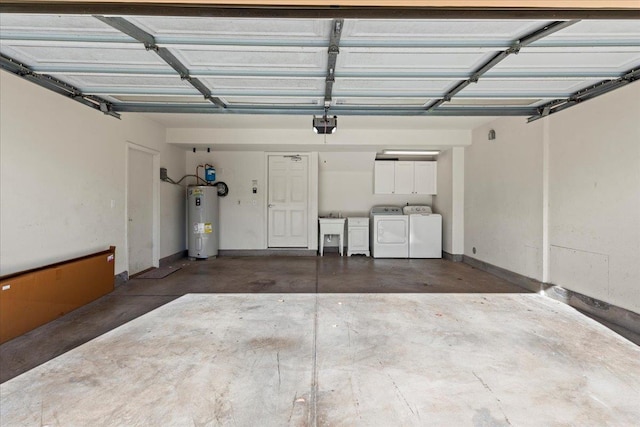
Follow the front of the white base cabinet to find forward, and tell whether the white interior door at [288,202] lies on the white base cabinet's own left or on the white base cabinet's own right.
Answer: on the white base cabinet's own right

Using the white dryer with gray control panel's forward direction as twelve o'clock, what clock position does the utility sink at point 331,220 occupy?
The utility sink is roughly at 3 o'clock from the white dryer with gray control panel.

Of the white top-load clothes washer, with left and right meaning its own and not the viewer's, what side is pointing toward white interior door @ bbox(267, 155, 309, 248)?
right

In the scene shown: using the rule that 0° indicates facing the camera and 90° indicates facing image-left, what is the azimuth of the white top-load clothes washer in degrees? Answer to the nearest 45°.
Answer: approximately 0°

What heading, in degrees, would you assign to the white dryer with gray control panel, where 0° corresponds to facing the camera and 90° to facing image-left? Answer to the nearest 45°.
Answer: approximately 0°

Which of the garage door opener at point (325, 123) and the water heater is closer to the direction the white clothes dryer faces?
the garage door opener
